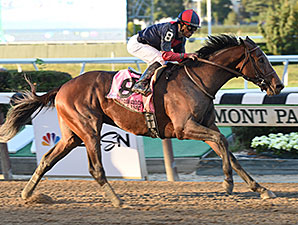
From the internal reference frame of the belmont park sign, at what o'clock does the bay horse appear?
The bay horse is roughly at 1 o'clock from the belmont park sign.

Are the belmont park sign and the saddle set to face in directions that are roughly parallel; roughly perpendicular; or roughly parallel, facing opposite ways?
roughly perpendicular

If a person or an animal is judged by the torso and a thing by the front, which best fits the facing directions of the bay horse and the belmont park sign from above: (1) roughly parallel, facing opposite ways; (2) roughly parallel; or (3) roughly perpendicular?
roughly perpendicular

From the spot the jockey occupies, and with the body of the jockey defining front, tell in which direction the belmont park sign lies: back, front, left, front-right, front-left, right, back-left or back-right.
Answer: front-left

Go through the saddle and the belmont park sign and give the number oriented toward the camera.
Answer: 1

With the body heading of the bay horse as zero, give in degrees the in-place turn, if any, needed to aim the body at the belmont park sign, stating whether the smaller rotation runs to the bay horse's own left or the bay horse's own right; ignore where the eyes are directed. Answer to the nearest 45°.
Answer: approximately 45° to the bay horse's own left

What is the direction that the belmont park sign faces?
toward the camera

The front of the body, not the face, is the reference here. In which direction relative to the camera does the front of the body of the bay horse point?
to the viewer's right

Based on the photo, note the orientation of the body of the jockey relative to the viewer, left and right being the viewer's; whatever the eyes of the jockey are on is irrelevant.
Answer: facing to the right of the viewer

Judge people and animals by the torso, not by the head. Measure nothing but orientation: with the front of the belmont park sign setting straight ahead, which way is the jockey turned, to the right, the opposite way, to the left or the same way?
to the left

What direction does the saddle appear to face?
to the viewer's right
